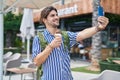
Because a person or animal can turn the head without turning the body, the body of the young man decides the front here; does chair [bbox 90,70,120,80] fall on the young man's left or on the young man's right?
on the young man's left

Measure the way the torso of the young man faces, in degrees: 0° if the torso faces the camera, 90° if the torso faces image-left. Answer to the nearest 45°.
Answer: approximately 315°

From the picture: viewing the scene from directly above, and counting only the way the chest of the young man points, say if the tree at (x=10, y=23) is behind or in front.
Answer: behind
